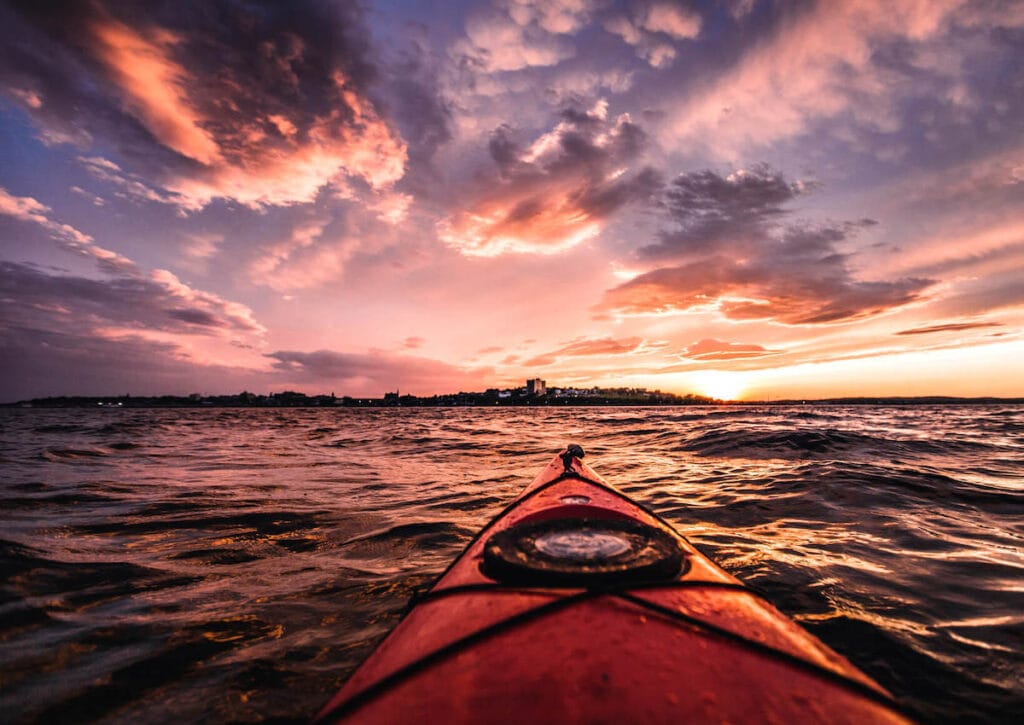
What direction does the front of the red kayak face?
away from the camera
